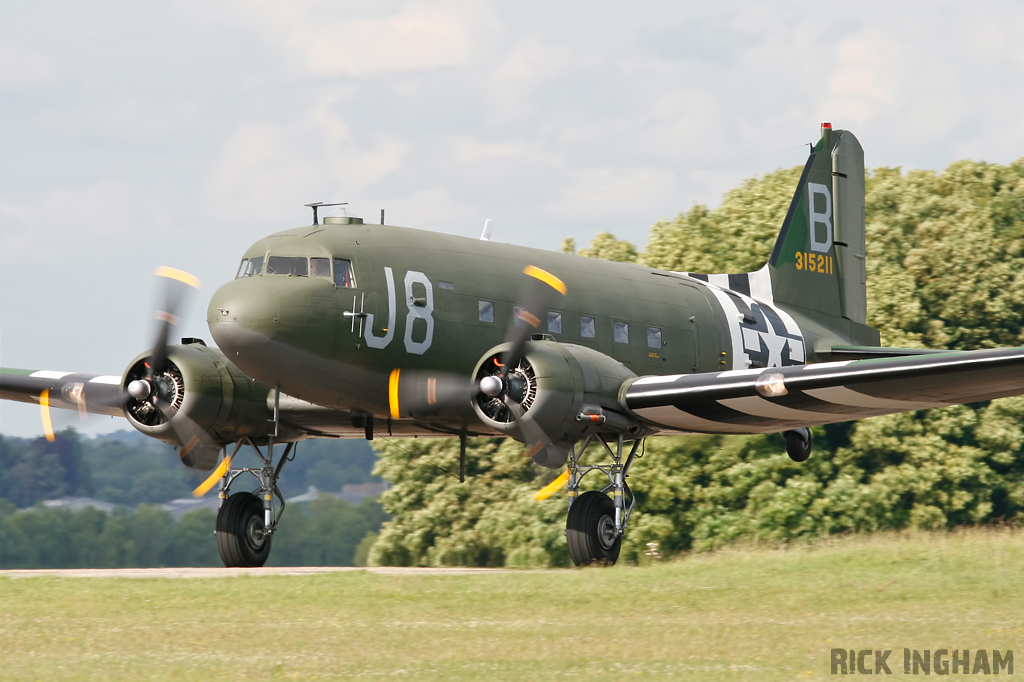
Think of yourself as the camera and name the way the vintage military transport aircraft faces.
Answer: facing the viewer and to the left of the viewer
